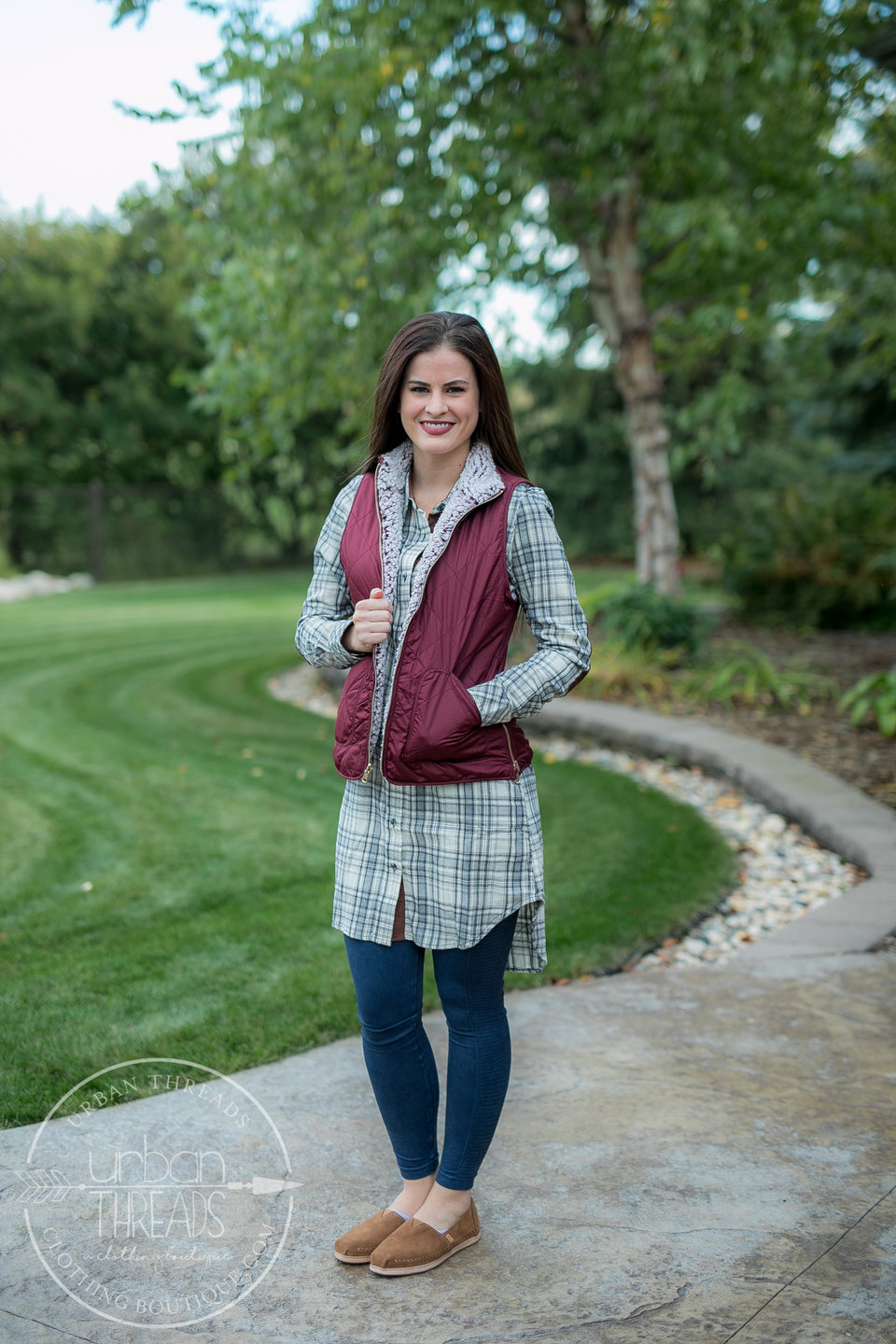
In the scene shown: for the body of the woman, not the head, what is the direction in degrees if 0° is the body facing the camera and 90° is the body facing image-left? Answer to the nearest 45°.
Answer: approximately 45°

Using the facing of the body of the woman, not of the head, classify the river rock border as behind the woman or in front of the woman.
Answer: behind

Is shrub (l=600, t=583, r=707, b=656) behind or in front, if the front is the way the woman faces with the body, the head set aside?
behind

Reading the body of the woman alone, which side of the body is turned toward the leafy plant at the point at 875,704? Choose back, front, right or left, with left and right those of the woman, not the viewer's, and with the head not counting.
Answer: back

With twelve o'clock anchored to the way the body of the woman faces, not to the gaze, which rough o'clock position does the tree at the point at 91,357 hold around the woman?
The tree is roughly at 4 o'clock from the woman.

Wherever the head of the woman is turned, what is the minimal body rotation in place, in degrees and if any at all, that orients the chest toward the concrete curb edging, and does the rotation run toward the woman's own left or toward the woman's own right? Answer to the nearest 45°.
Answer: approximately 180°

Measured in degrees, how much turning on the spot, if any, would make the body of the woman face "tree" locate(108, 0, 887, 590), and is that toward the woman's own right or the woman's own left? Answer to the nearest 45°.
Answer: approximately 135° to the woman's own right
